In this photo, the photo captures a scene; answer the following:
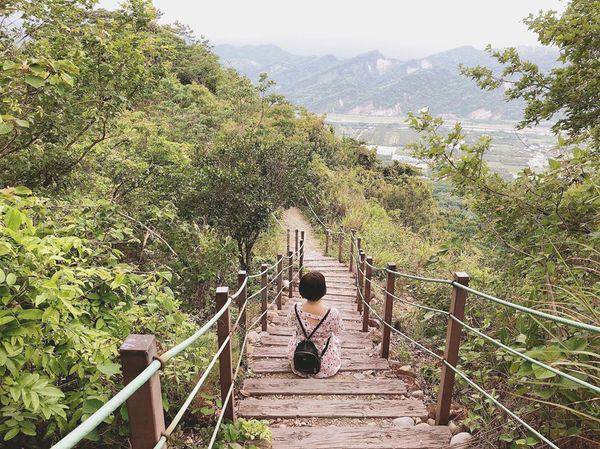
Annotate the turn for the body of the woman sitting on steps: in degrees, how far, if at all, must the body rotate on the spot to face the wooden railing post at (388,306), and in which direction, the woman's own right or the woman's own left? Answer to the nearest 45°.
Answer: approximately 45° to the woman's own right

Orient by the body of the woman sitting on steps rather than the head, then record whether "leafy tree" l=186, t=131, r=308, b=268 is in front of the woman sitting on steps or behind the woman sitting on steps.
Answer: in front

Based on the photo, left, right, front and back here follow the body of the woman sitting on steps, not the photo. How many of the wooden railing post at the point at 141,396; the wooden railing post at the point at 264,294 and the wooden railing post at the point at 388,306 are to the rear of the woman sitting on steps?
1

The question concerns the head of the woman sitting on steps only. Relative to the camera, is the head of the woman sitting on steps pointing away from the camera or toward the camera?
away from the camera

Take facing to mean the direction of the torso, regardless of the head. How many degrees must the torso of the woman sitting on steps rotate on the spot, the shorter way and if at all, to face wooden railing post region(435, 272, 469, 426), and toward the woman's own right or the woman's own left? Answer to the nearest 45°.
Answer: approximately 135° to the woman's own right

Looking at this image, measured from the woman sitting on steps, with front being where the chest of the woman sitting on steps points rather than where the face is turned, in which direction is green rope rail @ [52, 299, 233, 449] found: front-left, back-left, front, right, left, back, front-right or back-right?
back

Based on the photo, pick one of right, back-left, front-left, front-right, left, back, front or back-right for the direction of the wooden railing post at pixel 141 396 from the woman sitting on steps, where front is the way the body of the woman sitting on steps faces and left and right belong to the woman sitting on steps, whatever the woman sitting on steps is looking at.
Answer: back

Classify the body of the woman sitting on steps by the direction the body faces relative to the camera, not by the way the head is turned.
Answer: away from the camera

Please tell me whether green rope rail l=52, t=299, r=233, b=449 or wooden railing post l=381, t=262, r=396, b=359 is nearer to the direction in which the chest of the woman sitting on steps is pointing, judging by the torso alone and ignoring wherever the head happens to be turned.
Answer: the wooden railing post

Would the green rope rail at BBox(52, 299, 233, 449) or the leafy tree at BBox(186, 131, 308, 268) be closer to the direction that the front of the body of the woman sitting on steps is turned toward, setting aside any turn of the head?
the leafy tree
